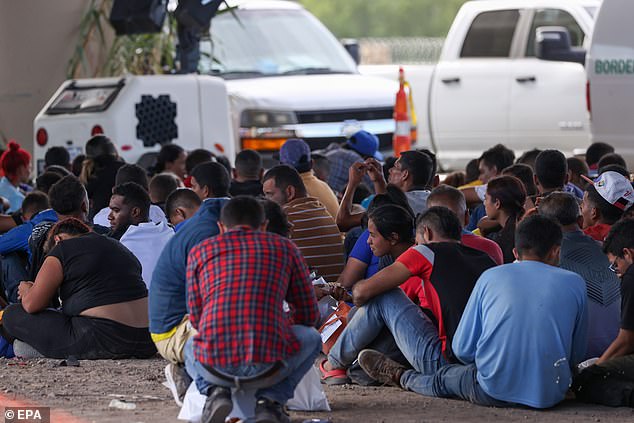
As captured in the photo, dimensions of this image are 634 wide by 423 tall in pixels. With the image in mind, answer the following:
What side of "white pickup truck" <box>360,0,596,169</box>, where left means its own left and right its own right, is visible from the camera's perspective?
right

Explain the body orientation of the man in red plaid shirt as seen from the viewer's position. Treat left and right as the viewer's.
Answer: facing away from the viewer

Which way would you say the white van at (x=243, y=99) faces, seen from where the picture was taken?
facing the viewer and to the right of the viewer

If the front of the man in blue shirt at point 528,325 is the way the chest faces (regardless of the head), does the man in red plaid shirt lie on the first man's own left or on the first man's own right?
on the first man's own left

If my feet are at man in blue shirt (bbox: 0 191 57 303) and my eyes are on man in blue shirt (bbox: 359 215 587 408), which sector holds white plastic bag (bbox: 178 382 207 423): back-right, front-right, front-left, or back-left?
front-right

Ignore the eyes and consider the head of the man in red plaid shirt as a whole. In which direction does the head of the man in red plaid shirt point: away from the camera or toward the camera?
away from the camera

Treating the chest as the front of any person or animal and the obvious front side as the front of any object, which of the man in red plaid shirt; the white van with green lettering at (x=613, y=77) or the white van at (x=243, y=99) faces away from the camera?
the man in red plaid shirt

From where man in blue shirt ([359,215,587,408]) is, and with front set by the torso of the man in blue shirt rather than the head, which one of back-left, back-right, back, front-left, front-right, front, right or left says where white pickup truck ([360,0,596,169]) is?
front

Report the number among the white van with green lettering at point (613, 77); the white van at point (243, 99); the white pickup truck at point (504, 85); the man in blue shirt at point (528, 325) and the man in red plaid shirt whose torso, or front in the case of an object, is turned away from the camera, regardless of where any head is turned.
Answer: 2

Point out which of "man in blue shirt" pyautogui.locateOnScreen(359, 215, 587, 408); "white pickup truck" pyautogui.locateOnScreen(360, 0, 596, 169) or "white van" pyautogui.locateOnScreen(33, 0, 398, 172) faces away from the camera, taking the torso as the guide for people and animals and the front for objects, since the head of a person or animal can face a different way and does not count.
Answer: the man in blue shirt

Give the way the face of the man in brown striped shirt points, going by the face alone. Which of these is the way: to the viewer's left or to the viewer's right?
to the viewer's left

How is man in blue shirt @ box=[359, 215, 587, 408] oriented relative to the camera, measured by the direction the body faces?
away from the camera

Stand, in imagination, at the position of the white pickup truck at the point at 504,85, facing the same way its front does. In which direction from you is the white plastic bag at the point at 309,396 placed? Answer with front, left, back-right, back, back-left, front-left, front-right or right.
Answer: right
